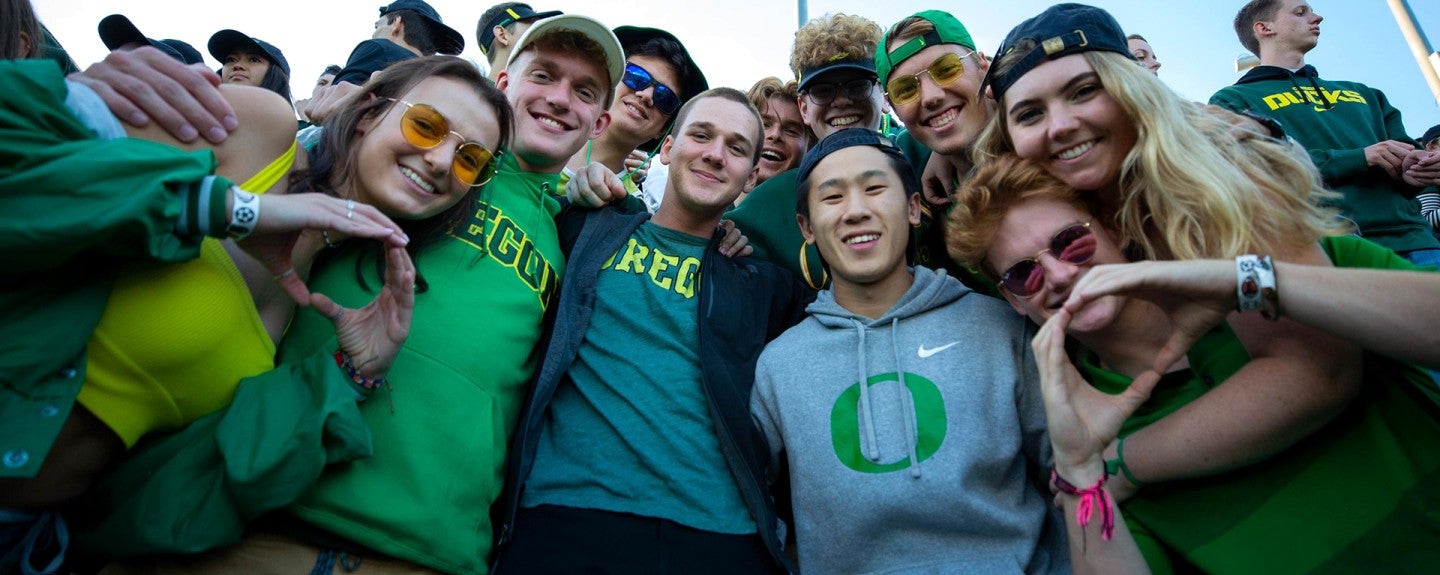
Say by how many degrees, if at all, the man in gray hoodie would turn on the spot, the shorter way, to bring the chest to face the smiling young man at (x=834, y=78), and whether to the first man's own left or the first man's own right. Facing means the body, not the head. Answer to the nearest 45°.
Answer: approximately 180°

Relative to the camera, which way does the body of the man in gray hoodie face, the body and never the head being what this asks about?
toward the camera

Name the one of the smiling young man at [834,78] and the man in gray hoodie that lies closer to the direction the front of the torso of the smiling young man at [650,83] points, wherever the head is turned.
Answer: the man in gray hoodie

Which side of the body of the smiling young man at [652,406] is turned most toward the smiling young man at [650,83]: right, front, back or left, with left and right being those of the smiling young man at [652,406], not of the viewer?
back

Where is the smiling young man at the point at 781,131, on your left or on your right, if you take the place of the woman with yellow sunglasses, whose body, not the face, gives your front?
on your left

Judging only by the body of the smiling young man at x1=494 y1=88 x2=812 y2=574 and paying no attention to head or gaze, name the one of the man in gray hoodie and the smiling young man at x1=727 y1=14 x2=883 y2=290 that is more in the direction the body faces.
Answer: the man in gray hoodie

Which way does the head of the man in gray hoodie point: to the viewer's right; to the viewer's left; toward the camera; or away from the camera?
toward the camera

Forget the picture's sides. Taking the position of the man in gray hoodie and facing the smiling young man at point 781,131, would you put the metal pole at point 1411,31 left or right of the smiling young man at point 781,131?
right

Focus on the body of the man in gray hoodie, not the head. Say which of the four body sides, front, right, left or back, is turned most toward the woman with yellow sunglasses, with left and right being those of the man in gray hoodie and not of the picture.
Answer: right

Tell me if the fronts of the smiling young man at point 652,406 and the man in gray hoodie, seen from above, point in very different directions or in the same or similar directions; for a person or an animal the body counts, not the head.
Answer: same or similar directions

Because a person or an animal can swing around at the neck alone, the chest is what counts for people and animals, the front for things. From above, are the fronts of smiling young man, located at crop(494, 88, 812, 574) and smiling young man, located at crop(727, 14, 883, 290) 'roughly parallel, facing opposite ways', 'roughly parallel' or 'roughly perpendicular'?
roughly parallel

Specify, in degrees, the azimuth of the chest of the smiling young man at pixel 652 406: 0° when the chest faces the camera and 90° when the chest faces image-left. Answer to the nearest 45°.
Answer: approximately 0°

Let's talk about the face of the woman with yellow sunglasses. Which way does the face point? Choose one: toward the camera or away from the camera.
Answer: toward the camera

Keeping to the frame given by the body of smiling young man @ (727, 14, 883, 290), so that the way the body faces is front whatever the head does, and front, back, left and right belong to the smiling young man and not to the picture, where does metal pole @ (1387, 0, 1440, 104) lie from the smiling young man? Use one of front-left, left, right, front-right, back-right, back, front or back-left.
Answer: back-left

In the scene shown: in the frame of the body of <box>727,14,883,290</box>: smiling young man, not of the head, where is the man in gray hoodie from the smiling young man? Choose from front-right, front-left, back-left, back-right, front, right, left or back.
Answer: front

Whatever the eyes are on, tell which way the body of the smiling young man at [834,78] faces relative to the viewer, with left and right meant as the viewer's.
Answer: facing the viewer

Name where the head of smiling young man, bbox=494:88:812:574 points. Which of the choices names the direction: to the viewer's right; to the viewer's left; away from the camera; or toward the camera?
toward the camera
